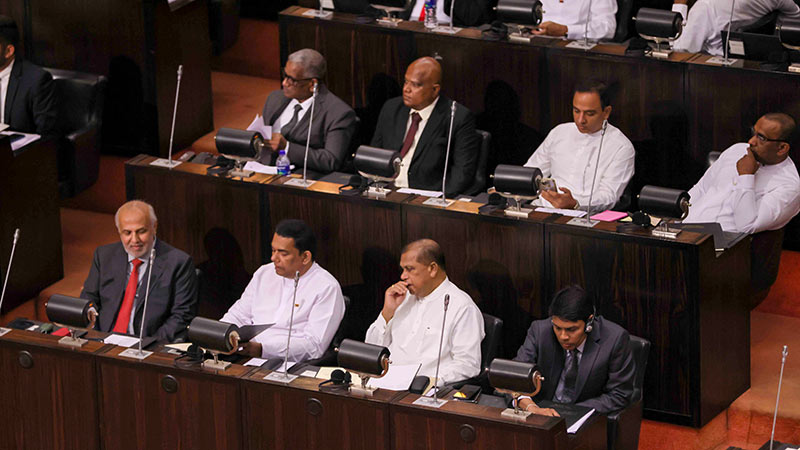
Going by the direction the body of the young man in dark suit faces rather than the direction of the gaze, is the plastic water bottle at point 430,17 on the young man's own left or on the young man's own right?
on the young man's own right

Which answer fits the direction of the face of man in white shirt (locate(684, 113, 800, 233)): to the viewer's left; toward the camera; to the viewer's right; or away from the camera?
to the viewer's left

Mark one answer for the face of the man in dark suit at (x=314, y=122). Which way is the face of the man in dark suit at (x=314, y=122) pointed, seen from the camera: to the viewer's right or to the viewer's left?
to the viewer's left

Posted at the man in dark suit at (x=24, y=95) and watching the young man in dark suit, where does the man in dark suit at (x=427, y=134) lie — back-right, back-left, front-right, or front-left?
front-left

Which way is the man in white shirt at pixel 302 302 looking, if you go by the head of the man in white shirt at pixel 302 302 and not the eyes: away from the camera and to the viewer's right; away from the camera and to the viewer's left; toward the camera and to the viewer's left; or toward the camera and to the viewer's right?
toward the camera and to the viewer's left

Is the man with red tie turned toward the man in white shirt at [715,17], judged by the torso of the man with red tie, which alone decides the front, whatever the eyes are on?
no

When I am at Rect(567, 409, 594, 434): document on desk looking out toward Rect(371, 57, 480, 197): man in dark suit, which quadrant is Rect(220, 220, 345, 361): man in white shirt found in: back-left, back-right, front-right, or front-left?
front-left

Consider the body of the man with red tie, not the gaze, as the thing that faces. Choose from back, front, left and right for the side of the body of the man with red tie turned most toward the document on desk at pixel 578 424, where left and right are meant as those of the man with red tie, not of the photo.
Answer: left

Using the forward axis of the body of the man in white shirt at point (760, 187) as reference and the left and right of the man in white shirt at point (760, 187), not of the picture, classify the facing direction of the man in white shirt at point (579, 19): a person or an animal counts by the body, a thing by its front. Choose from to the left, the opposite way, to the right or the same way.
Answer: the same way

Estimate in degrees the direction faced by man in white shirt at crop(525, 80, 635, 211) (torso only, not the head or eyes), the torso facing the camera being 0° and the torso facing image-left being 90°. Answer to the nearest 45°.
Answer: approximately 45°

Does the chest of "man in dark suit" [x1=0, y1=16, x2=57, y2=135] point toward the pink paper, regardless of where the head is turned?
no

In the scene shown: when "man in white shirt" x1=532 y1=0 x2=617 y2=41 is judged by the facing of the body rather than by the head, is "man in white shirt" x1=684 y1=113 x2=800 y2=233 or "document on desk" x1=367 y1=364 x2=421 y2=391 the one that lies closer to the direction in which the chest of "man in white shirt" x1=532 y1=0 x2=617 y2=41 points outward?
the document on desk

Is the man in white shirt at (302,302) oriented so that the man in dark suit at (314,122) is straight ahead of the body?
no

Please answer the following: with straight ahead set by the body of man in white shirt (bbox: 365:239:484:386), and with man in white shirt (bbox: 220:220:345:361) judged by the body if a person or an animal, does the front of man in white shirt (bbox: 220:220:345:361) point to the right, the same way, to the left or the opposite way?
the same way

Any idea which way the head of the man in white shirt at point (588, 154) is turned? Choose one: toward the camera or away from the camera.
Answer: toward the camera

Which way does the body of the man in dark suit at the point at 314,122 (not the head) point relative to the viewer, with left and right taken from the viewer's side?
facing the viewer and to the left of the viewer

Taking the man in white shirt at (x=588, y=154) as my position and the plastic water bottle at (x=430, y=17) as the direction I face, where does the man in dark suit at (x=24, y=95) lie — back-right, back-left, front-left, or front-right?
front-left
